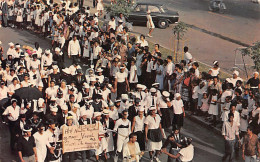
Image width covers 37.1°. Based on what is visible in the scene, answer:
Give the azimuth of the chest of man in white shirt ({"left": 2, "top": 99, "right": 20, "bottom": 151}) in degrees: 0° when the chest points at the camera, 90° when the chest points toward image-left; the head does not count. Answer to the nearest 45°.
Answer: approximately 0°

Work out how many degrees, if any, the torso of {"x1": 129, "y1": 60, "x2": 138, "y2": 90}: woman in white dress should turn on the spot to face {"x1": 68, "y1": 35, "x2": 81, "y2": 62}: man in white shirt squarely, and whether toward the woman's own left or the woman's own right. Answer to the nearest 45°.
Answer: approximately 90° to the woman's own right

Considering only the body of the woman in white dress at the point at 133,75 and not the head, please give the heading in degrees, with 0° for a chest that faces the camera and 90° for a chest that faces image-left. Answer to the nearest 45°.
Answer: approximately 45°

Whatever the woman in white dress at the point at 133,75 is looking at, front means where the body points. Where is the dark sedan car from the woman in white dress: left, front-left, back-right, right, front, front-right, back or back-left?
back-right

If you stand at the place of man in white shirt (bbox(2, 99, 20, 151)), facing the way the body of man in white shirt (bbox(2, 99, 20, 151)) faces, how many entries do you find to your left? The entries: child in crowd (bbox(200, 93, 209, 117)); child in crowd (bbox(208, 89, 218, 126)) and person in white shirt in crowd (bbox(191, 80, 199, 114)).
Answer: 3

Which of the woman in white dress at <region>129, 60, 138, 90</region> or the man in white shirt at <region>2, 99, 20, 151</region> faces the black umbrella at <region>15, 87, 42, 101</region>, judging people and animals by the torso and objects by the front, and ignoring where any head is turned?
the woman in white dress

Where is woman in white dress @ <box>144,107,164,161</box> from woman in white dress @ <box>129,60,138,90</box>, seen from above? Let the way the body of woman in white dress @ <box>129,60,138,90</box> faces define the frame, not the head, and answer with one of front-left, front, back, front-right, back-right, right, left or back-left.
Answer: front-left

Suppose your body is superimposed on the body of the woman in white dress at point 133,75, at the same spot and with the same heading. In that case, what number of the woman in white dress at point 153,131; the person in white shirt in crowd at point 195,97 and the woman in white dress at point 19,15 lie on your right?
1

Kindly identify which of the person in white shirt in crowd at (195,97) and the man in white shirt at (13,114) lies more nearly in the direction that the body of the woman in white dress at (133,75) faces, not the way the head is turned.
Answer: the man in white shirt

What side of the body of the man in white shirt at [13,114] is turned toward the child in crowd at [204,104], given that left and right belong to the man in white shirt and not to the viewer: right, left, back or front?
left

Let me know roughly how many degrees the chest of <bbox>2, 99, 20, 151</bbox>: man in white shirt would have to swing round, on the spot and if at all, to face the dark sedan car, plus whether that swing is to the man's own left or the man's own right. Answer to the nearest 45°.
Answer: approximately 135° to the man's own left

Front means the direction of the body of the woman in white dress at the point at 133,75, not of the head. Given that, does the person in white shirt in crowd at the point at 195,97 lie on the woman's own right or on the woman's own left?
on the woman's own left

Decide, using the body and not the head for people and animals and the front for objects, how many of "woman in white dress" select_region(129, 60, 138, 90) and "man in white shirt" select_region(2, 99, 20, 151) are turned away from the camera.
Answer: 0

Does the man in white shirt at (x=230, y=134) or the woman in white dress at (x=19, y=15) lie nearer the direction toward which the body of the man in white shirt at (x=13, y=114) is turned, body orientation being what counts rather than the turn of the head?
the man in white shirt

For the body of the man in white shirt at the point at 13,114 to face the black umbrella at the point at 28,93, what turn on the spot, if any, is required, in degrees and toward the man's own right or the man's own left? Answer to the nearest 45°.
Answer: approximately 135° to the man's own left
